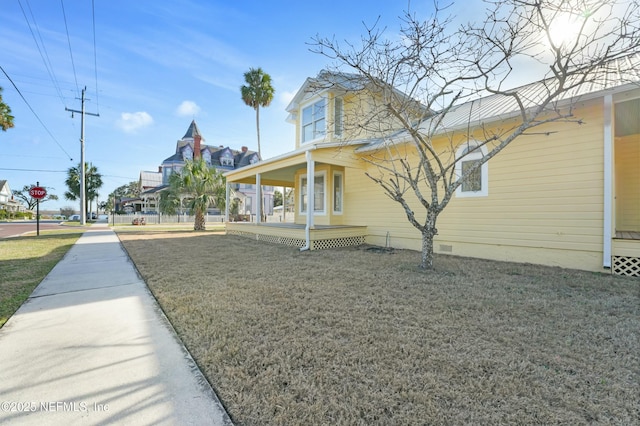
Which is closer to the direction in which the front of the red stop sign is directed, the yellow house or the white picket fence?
the yellow house

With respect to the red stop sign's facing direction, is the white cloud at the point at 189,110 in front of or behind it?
behind

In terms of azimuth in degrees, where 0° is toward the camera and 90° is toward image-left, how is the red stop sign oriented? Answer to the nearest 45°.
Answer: approximately 0°

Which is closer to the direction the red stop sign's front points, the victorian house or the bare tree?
the bare tree

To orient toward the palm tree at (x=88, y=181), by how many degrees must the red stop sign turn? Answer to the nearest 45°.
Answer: approximately 180°

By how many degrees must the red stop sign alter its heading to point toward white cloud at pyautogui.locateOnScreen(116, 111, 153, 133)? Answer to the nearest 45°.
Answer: approximately 135° to its left

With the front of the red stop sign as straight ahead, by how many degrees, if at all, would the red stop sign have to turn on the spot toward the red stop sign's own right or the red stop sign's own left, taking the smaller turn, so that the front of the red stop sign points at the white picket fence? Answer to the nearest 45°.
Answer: approximately 135° to the red stop sign's own left

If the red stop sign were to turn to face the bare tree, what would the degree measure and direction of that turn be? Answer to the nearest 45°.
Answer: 0° — it already faces it
